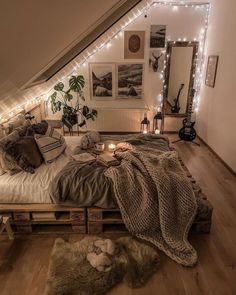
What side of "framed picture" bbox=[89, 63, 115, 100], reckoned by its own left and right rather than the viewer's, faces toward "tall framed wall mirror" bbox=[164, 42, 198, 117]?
left

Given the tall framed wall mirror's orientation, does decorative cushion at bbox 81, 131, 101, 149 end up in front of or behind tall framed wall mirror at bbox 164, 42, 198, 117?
in front

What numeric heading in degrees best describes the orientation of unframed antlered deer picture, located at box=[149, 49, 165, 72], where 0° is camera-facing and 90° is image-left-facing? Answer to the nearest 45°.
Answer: approximately 0°

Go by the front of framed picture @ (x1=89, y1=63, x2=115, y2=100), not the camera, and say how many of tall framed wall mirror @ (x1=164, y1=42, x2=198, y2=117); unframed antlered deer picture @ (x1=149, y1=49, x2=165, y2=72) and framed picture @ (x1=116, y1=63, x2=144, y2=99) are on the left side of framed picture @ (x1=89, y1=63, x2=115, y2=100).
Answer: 3

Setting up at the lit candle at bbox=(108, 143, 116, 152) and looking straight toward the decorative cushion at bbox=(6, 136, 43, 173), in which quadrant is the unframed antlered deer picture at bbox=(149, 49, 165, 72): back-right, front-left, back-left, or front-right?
back-right

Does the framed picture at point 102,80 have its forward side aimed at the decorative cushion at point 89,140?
yes

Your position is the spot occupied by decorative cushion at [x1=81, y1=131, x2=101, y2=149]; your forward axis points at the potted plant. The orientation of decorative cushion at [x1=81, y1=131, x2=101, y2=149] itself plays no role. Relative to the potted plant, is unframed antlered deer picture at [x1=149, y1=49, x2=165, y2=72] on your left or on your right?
right
